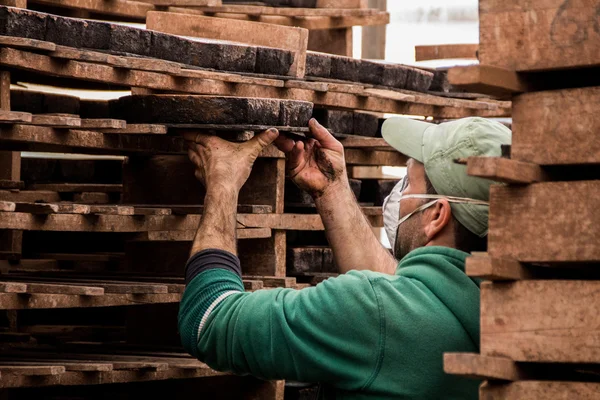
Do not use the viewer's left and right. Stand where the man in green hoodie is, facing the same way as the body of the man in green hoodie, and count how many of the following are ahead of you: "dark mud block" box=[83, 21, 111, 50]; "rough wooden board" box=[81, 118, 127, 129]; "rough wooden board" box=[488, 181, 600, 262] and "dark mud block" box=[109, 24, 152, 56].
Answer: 3

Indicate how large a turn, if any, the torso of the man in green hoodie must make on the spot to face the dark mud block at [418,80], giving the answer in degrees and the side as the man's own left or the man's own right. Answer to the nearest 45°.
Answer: approximately 45° to the man's own right

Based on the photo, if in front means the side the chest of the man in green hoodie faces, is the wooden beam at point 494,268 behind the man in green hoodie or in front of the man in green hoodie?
behind

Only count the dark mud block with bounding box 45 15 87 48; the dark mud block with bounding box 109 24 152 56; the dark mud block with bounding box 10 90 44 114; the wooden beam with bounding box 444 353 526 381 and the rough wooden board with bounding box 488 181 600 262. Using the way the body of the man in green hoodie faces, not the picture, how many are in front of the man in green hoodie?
3

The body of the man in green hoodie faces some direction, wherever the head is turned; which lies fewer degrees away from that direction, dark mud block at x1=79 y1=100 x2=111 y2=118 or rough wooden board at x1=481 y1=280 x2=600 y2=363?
the dark mud block

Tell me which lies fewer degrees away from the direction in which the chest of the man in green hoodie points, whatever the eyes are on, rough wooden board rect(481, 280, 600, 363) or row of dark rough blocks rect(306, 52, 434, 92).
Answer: the row of dark rough blocks

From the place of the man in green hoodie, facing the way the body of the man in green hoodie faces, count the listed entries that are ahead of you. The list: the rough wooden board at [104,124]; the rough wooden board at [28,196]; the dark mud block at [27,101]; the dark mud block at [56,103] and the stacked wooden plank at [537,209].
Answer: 4

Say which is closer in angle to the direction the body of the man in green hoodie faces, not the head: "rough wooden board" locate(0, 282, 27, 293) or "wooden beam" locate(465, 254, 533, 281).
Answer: the rough wooden board

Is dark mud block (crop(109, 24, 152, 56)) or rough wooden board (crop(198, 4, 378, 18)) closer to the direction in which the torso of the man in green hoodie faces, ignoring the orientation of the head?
the dark mud block

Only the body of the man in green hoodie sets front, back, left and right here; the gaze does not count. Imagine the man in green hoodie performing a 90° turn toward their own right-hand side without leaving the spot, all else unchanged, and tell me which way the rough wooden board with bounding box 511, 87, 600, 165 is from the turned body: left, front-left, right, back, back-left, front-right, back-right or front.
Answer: right

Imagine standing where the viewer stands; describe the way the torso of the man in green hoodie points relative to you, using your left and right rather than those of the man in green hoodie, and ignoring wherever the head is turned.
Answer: facing away from the viewer and to the left of the viewer

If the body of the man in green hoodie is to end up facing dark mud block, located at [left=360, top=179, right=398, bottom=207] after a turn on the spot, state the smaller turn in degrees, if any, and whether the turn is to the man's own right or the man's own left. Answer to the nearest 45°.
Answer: approximately 45° to the man's own right
